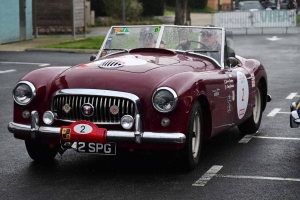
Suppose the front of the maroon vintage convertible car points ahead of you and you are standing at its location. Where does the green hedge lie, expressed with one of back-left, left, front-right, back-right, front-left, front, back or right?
back-right

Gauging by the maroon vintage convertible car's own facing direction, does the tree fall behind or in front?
behind

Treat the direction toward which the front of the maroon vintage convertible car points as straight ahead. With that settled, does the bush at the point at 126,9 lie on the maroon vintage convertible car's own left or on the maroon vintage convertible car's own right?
on the maroon vintage convertible car's own right

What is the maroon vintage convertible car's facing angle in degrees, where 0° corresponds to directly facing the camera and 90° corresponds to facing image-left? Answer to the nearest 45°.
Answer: approximately 45°
